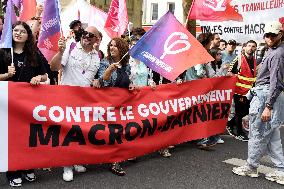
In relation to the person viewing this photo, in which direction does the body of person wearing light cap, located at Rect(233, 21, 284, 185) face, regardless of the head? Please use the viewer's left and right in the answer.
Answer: facing to the left of the viewer

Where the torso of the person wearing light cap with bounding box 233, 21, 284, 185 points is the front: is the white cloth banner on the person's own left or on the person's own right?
on the person's own right

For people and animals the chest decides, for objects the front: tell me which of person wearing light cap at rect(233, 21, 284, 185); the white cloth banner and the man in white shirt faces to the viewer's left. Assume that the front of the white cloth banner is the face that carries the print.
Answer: the person wearing light cap

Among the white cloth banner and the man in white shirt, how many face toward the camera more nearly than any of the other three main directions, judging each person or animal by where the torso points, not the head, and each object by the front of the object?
2

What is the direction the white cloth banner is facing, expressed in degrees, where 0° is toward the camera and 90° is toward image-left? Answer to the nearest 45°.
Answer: approximately 0°

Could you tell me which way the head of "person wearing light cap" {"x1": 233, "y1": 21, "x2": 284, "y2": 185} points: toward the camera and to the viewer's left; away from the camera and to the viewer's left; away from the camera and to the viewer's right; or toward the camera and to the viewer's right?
toward the camera and to the viewer's left

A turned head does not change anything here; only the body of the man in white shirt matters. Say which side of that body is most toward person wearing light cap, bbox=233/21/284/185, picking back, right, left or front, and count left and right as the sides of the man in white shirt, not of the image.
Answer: left

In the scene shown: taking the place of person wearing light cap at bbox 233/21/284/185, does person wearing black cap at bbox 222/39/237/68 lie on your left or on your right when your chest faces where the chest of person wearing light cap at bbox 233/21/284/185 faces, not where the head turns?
on your right

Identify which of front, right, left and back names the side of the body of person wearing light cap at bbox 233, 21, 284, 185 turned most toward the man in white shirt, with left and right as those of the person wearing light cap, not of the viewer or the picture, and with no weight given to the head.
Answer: front
